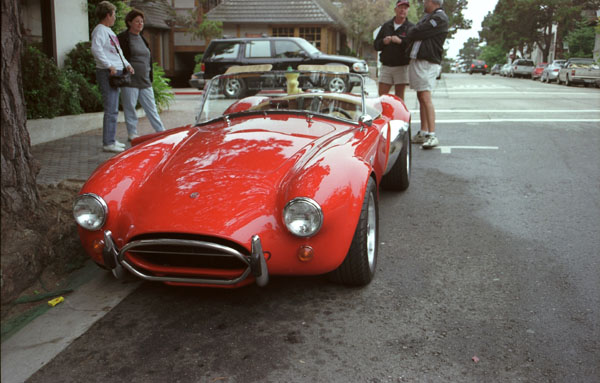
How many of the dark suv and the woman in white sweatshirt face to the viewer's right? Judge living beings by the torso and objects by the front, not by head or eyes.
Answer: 2

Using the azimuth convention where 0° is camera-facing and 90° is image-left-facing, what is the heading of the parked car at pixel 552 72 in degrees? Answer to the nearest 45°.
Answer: approximately 225°

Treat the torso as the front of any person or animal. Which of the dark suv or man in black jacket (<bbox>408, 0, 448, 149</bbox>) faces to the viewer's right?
the dark suv

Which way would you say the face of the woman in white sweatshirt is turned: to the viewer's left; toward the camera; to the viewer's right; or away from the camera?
to the viewer's right

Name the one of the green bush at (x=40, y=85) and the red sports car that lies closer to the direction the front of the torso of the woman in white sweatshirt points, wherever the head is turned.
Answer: the red sports car

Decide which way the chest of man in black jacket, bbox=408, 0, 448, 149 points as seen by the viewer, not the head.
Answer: to the viewer's left

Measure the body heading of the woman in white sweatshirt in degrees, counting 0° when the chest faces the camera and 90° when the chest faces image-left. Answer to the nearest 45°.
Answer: approximately 270°

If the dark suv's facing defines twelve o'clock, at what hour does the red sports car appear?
The red sports car is roughly at 3 o'clock from the dark suv.

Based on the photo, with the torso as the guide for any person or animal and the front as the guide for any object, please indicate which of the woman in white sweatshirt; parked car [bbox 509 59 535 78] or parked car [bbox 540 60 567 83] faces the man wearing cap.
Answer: the woman in white sweatshirt

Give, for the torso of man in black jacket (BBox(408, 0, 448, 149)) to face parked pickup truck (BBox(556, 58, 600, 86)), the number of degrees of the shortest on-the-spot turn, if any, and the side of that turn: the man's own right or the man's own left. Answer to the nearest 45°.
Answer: approximately 90° to the man's own right

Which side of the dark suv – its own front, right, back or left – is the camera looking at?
right
